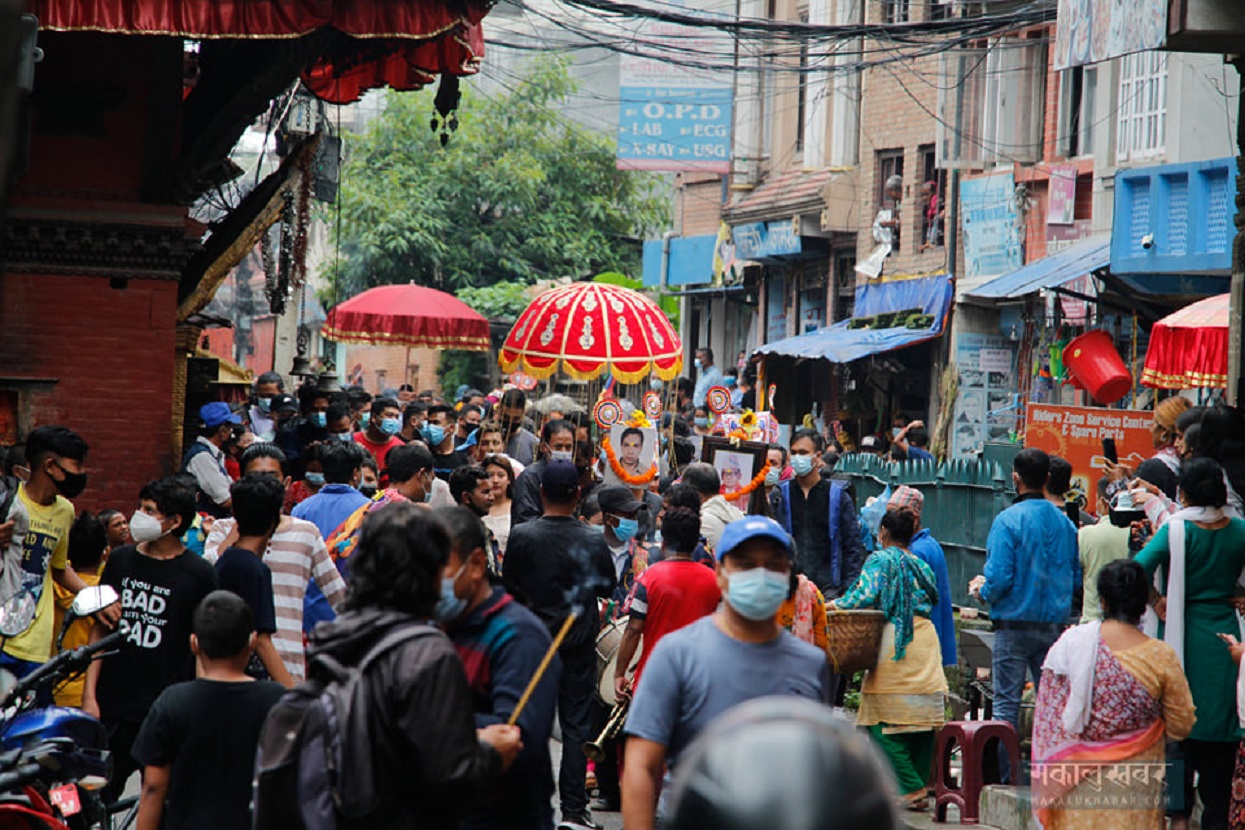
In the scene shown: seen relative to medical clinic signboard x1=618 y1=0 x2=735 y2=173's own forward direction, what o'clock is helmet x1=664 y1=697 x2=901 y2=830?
The helmet is roughly at 12 o'clock from the medical clinic signboard.

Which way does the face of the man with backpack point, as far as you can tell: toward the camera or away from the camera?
away from the camera

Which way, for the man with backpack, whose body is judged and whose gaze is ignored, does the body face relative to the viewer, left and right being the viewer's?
facing away from the viewer and to the right of the viewer

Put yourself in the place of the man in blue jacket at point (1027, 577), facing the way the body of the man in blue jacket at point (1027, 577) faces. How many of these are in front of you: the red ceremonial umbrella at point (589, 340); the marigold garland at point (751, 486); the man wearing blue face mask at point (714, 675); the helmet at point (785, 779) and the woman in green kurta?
2

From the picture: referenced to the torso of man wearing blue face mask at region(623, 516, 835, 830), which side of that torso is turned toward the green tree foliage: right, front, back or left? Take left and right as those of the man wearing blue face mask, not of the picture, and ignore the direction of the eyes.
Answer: back

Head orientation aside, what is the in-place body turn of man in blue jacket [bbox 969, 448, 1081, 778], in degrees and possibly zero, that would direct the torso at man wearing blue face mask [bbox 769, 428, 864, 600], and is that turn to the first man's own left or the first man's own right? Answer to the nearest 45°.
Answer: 0° — they already face them

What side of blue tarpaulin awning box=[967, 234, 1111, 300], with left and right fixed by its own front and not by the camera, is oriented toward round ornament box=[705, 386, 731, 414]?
front

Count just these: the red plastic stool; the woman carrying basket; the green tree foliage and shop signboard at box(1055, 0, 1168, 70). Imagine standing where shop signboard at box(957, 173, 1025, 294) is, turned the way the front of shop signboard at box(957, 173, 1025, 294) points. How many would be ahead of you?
3

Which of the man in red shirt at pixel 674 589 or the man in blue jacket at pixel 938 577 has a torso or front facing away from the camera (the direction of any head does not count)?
the man in red shirt

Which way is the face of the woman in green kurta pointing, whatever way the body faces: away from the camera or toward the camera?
away from the camera

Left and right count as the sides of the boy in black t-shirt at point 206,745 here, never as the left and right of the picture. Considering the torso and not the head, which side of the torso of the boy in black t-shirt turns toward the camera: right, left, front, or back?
back

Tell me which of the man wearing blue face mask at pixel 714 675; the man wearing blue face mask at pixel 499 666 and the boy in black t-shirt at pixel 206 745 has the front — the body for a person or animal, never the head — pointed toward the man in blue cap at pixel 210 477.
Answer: the boy in black t-shirt

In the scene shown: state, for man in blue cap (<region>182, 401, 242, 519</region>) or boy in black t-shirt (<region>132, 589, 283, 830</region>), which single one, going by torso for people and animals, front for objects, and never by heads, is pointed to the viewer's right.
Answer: the man in blue cap

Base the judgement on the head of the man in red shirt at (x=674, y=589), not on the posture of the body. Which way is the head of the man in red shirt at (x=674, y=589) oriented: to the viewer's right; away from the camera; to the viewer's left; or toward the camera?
away from the camera
